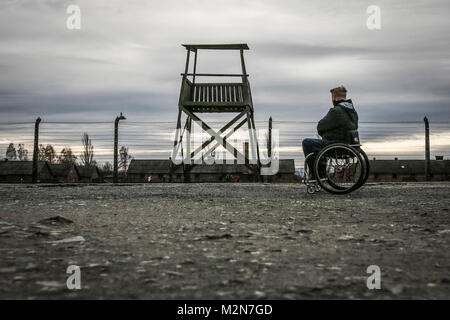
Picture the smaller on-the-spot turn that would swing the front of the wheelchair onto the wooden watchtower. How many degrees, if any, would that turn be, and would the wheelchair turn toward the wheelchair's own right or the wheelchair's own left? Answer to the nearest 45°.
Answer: approximately 45° to the wheelchair's own right

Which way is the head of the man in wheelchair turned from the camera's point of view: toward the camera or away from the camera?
away from the camera

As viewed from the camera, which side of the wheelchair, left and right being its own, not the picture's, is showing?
left
